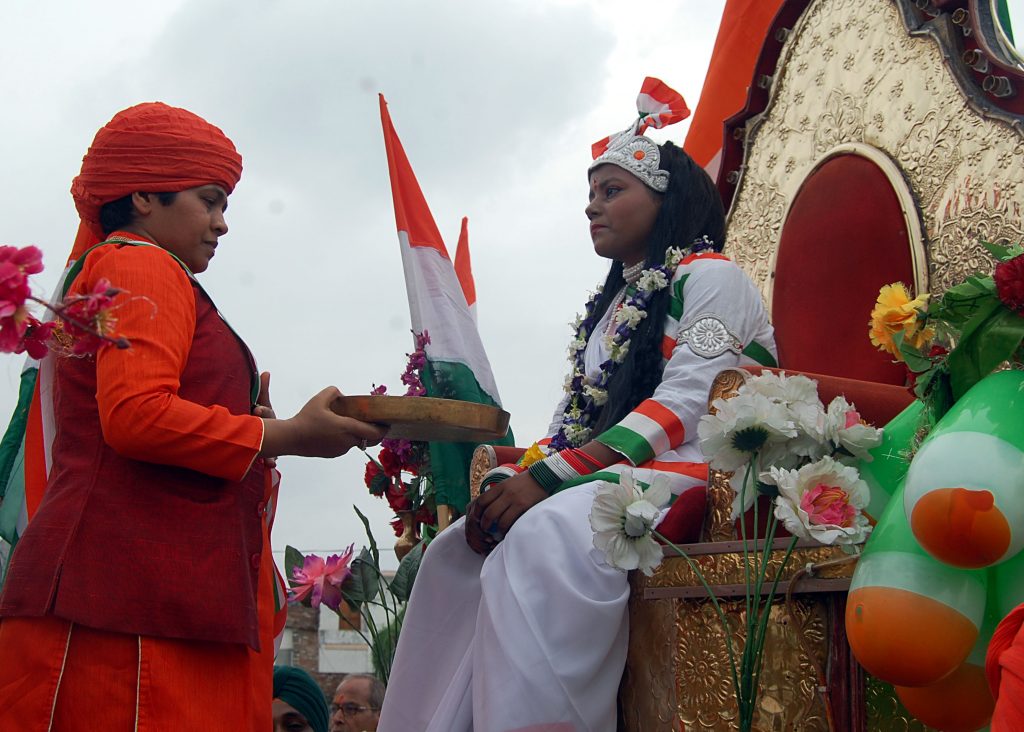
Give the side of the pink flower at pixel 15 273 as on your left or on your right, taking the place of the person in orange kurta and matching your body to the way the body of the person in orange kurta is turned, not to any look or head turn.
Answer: on your right

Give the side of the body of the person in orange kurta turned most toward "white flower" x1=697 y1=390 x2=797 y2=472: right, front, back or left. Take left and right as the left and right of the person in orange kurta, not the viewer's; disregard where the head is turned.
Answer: front

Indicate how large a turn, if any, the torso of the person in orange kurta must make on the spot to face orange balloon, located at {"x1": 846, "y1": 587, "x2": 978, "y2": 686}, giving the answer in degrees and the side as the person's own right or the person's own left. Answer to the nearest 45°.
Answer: approximately 45° to the person's own right

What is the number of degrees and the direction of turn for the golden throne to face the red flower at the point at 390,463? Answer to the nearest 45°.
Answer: approximately 45° to its right

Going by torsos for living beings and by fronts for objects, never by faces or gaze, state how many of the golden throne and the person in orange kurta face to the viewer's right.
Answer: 1

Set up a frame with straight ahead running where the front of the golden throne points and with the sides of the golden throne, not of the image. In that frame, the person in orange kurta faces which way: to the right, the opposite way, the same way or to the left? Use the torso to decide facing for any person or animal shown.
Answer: the opposite way

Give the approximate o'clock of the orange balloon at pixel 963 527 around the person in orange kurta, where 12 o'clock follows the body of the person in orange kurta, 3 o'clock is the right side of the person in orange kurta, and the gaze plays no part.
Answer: The orange balloon is roughly at 1 o'clock from the person in orange kurta.

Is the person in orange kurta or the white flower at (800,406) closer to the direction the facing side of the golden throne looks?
the person in orange kurta

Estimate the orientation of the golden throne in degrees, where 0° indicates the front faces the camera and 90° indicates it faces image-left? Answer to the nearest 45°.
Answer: approximately 45°

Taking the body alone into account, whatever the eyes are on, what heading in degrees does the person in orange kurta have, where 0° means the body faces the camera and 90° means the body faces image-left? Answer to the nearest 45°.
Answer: approximately 270°

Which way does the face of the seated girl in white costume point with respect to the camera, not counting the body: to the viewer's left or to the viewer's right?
to the viewer's left

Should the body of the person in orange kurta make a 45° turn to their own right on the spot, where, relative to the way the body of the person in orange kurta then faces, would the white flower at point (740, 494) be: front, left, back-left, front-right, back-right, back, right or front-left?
front-left

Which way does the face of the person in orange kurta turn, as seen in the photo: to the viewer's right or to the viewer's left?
to the viewer's right
